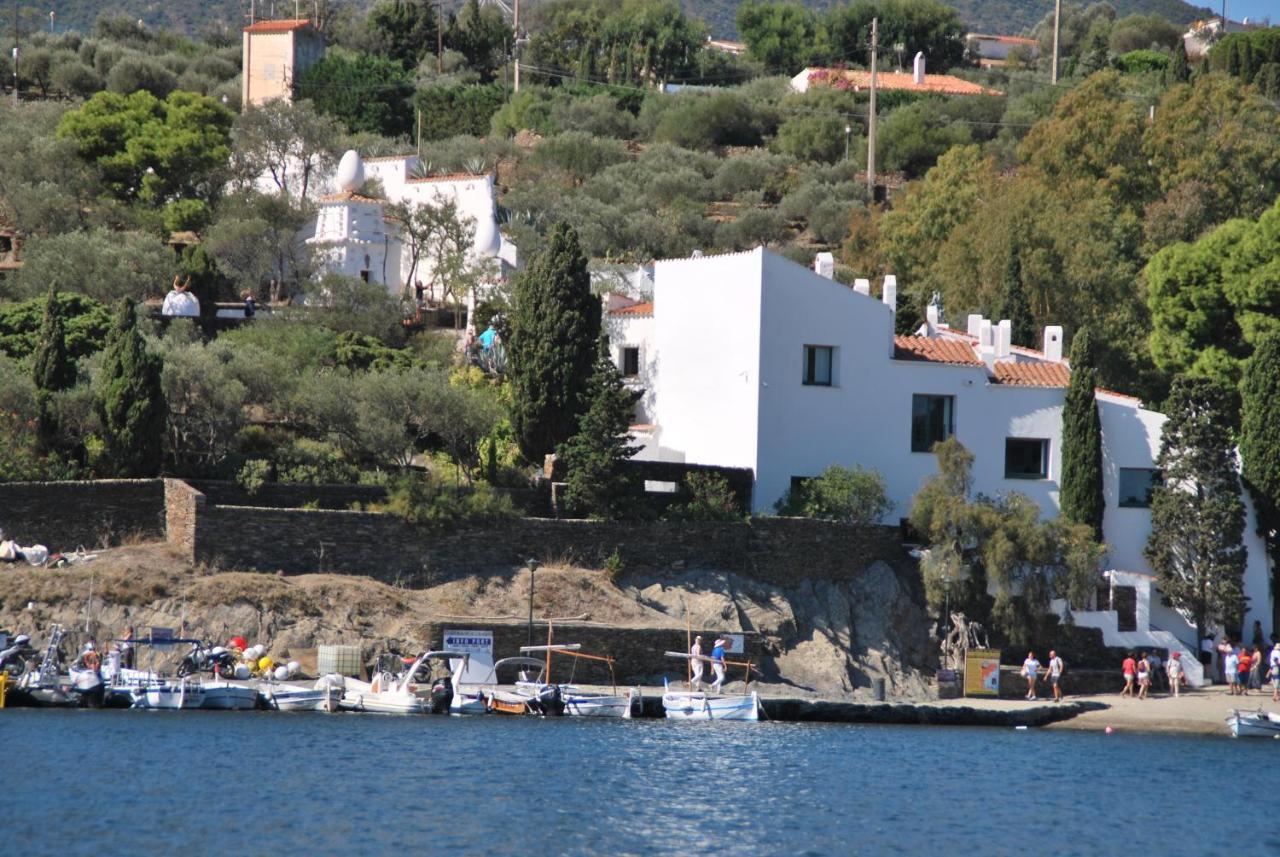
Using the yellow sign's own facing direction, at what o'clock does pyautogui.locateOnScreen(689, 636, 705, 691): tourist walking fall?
The tourist walking is roughly at 2 o'clock from the yellow sign.

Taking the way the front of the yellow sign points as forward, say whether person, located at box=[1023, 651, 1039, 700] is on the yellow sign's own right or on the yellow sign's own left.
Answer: on the yellow sign's own left

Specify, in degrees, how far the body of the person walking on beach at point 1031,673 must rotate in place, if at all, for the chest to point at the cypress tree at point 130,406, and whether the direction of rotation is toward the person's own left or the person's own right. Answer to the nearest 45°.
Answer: approximately 90° to the person's own right

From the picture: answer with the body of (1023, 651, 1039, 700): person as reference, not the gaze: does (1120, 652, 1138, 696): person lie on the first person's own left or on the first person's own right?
on the first person's own left

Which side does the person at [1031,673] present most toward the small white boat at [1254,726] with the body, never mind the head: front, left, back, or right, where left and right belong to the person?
left

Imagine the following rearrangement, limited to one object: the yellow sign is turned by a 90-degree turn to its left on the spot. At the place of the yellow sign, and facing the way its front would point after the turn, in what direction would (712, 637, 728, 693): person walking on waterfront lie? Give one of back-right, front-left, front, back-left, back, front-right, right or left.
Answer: back-right

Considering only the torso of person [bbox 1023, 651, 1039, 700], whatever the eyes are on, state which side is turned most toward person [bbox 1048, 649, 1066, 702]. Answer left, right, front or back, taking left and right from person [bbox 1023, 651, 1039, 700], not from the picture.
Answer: left

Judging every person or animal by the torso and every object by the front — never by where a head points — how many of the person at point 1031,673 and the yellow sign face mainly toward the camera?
2

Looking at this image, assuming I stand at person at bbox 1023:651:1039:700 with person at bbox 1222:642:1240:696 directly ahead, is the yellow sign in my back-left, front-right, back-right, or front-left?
back-left

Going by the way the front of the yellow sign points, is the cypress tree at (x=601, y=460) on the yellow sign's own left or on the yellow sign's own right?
on the yellow sign's own right

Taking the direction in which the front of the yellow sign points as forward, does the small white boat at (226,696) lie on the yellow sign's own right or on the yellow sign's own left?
on the yellow sign's own right

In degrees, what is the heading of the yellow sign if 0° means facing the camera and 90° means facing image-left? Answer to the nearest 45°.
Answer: approximately 0°

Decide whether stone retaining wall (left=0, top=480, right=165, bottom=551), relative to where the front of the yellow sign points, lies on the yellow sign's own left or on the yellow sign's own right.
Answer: on the yellow sign's own right

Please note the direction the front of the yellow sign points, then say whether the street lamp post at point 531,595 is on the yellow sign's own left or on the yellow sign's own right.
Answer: on the yellow sign's own right
